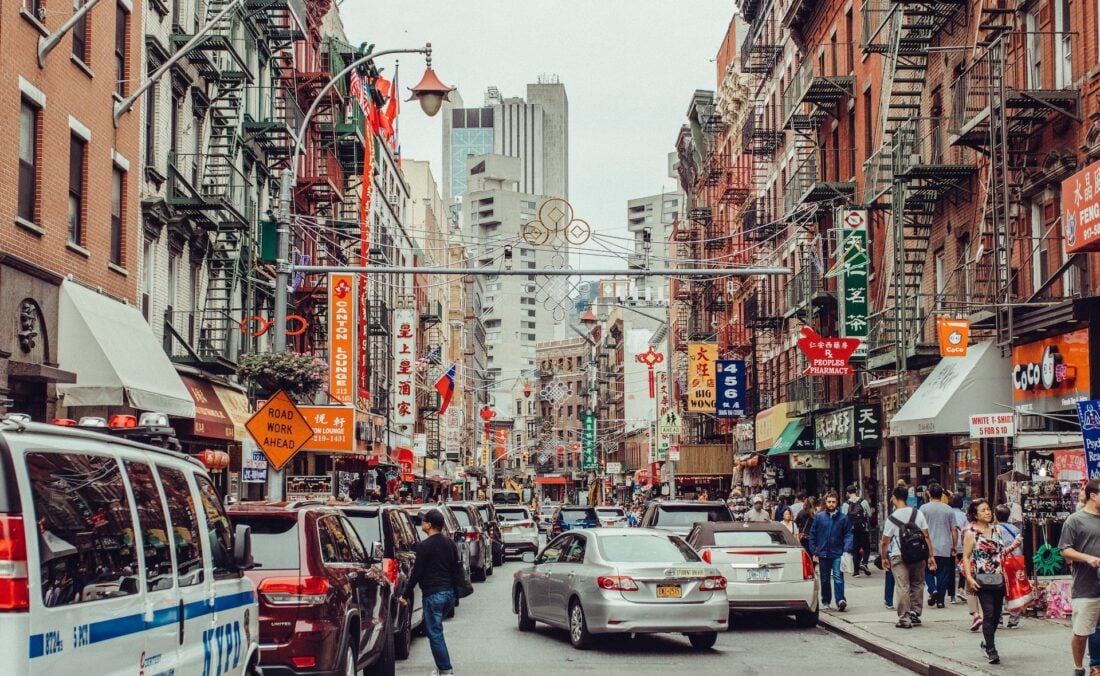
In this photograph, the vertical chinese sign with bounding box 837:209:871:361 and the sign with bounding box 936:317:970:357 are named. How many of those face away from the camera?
0

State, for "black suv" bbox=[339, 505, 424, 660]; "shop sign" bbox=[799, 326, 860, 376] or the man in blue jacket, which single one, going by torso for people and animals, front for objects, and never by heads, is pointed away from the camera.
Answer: the black suv

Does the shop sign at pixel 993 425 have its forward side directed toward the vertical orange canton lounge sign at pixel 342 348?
no

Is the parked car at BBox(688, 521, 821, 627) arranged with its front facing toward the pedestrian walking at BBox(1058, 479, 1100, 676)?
no

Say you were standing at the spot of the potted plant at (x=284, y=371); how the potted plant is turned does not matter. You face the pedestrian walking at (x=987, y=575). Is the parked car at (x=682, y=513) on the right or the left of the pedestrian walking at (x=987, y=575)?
left

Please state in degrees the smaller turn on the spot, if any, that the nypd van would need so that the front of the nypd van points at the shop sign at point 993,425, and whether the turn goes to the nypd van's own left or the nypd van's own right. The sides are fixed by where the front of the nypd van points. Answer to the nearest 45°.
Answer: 0° — it already faces it

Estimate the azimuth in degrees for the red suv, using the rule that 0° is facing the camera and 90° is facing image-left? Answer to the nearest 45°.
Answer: approximately 225°

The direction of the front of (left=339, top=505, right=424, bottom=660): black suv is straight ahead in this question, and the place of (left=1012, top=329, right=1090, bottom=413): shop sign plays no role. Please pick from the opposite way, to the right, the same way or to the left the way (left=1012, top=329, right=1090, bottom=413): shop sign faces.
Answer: to the left

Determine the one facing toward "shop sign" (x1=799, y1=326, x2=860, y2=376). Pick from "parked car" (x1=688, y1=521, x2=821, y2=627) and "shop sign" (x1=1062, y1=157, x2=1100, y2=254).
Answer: the parked car

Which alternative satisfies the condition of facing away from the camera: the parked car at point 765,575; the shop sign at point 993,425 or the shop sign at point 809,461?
the parked car

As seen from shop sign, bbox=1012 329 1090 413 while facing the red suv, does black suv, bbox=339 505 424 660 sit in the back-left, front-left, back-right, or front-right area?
front-right

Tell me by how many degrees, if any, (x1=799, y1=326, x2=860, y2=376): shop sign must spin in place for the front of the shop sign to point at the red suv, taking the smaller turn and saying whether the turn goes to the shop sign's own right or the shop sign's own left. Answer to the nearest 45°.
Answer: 0° — it already faces it

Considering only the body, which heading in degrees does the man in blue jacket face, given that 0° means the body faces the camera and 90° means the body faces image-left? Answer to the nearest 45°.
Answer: approximately 0°

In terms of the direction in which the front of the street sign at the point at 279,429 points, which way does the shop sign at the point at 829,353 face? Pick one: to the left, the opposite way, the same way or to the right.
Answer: the same way

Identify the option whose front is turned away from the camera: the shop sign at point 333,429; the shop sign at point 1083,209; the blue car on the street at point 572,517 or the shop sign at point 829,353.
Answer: the blue car on the street

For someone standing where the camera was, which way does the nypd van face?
facing away from the viewer and to the right of the viewer

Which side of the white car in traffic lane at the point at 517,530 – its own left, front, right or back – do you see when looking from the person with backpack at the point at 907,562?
back

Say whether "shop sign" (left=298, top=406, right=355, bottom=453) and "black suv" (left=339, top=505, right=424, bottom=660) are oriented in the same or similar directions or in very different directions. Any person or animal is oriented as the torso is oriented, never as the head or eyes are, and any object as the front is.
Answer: very different directions
